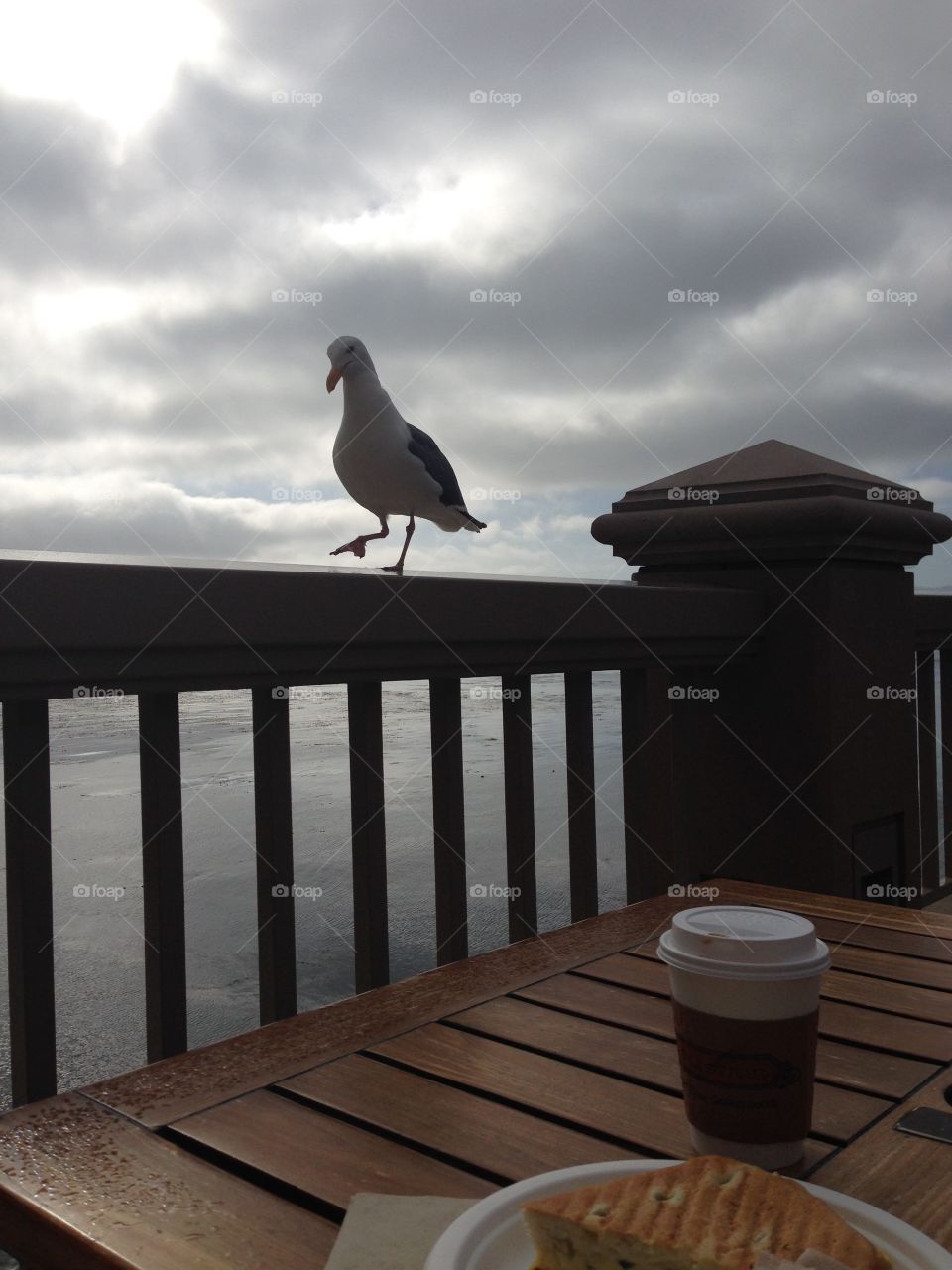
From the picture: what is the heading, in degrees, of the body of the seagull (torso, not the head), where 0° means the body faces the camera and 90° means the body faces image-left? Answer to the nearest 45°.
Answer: approximately 45°

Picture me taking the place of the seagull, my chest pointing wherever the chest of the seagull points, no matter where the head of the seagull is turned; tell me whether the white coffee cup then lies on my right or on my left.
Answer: on my left
